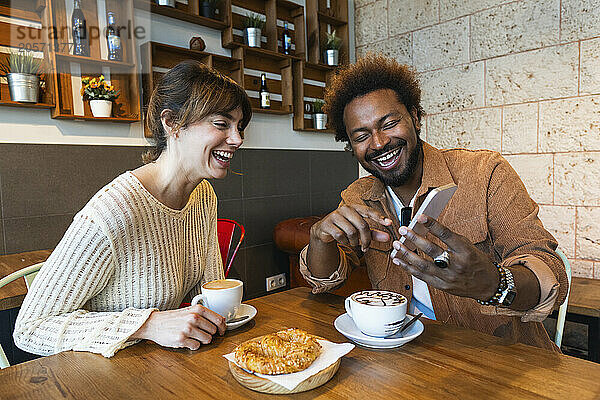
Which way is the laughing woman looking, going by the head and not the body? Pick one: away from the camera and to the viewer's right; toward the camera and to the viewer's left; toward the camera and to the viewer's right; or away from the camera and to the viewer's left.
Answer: toward the camera and to the viewer's right

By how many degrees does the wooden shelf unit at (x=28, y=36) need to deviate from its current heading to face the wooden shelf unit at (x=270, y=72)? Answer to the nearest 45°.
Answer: approximately 45° to its left

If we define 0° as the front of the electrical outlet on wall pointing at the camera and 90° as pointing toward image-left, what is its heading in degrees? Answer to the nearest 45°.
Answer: approximately 315°

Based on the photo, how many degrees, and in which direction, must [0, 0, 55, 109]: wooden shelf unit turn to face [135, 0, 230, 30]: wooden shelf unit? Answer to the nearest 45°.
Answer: approximately 45° to its left

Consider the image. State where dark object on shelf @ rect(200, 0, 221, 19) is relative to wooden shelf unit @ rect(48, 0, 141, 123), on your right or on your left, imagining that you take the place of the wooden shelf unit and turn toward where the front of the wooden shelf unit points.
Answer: on your left
